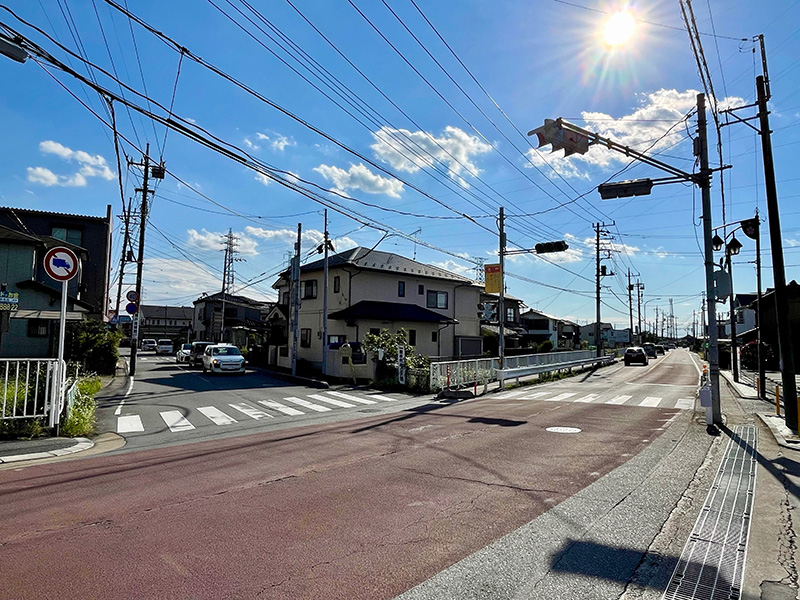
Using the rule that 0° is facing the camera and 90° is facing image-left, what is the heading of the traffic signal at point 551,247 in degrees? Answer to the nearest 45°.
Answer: approximately 0°

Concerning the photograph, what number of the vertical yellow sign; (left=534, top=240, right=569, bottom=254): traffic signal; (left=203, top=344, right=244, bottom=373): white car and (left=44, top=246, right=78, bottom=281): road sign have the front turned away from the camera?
0

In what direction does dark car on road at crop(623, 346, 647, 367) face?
away from the camera

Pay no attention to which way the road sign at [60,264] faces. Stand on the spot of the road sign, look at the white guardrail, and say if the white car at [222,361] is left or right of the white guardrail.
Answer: left

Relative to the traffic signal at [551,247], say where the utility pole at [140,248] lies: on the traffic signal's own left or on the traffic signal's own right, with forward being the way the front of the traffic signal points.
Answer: on the traffic signal's own right

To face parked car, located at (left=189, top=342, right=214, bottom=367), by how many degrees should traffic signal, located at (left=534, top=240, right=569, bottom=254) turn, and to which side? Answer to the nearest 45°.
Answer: approximately 90° to its right

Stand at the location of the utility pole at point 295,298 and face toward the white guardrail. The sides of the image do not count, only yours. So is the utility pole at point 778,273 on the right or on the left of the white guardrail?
right

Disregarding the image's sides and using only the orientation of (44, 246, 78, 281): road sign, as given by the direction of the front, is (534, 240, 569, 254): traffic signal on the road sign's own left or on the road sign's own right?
on the road sign's own left

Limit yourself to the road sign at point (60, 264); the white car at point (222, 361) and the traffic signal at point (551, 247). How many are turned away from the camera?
0

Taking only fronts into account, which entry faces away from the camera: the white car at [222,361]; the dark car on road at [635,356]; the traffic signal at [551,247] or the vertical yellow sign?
the dark car on road

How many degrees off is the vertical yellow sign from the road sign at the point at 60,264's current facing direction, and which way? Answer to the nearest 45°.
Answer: approximately 90° to its left

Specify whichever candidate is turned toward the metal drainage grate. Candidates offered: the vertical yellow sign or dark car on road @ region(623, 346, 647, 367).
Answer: the vertical yellow sign

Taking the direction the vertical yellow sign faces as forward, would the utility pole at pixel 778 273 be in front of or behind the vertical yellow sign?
in front
